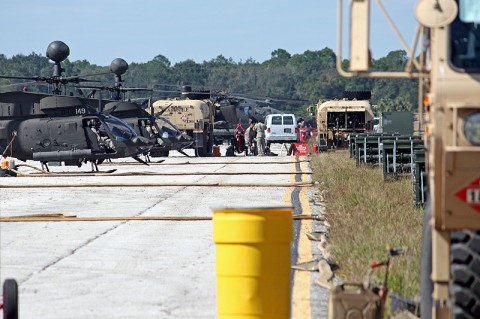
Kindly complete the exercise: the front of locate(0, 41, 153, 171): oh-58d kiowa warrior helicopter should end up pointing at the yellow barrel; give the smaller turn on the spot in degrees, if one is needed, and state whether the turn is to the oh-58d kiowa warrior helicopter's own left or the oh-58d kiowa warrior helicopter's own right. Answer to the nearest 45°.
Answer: approximately 90° to the oh-58d kiowa warrior helicopter's own right

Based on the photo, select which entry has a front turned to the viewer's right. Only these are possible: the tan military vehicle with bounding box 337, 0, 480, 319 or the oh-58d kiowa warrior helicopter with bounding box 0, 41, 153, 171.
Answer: the oh-58d kiowa warrior helicopter

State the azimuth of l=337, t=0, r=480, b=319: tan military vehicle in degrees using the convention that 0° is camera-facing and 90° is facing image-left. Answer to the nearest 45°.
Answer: approximately 0°

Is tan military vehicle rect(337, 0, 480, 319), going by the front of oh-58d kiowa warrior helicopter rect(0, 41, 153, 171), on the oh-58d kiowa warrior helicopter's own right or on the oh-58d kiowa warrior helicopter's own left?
on the oh-58d kiowa warrior helicopter's own right

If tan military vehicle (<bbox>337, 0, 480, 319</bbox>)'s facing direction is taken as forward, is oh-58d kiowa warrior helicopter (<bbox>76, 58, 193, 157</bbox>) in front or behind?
behind

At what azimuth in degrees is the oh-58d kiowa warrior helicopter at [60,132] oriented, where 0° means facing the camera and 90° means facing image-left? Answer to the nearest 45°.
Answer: approximately 270°

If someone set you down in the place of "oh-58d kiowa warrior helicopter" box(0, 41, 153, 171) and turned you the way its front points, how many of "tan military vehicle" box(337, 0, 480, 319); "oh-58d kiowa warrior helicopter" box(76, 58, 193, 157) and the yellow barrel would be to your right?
2
